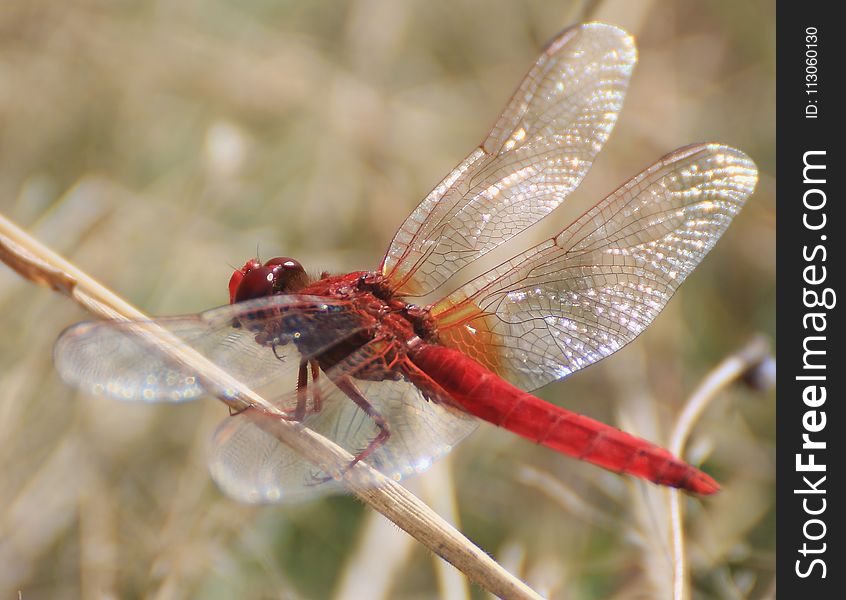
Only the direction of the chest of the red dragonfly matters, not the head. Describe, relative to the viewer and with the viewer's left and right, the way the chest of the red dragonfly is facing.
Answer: facing away from the viewer and to the left of the viewer
